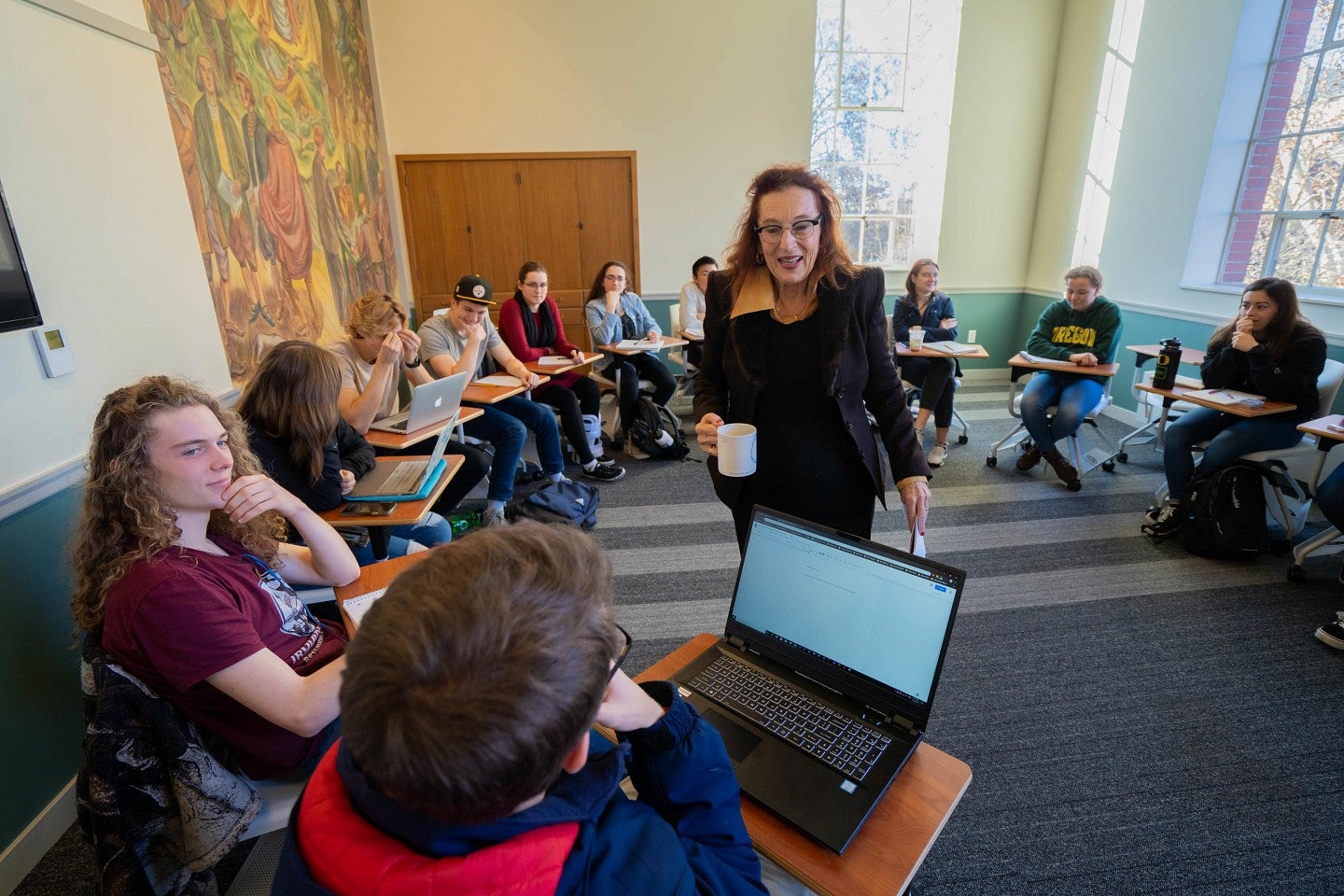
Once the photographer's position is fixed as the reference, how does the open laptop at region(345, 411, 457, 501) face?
facing to the left of the viewer

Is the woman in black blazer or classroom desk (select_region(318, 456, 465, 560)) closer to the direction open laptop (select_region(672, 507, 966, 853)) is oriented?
the classroom desk

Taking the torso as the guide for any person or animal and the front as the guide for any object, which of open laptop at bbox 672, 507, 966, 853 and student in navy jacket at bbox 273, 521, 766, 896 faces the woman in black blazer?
the student in navy jacket

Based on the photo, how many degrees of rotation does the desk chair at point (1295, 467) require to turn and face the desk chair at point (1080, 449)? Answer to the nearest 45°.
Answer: approximately 45° to its right

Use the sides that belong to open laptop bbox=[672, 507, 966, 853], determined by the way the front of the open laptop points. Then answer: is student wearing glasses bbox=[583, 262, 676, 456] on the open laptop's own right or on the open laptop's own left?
on the open laptop's own right

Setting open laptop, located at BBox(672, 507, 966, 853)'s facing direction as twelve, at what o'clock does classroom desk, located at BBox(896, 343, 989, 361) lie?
The classroom desk is roughly at 5 o'clock from the open laptop.

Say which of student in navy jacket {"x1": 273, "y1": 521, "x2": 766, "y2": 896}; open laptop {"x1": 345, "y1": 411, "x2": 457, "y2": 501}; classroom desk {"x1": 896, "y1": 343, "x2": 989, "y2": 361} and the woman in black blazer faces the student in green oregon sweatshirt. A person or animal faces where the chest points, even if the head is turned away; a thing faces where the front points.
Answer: the student in navy jacket

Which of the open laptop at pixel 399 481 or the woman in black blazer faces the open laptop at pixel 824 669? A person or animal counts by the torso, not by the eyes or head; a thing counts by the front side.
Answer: the woman in black blazer

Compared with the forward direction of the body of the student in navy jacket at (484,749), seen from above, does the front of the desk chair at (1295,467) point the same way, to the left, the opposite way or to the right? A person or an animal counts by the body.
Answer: to the left

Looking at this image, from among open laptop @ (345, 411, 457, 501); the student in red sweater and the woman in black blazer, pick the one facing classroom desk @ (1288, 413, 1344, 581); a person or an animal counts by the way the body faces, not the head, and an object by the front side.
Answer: the student in red sweater

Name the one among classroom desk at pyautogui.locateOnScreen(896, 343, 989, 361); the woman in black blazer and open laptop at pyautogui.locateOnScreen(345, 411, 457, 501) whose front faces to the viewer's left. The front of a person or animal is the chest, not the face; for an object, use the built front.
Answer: the open laptop

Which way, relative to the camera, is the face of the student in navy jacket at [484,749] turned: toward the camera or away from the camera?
away from the camera

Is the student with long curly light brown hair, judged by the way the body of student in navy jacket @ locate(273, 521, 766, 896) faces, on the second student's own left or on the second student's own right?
on the second student's own left
